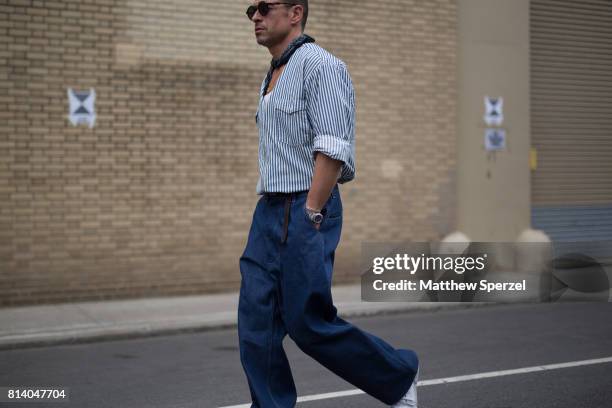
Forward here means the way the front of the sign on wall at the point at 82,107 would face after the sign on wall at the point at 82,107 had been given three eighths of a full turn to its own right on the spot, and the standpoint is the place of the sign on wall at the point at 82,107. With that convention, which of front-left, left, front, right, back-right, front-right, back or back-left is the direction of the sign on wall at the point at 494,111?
back-right

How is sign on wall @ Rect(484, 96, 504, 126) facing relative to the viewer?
toward the camera

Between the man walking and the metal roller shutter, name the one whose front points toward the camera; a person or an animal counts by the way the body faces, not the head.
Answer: the metal roller shutter

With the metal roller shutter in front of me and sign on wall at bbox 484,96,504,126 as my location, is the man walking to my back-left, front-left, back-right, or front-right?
back-right

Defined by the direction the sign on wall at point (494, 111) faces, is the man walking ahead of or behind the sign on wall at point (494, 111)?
ahead

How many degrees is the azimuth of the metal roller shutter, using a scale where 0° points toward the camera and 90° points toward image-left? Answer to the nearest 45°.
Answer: approximately 0°

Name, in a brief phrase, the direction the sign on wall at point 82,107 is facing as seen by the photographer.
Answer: facing the viewer

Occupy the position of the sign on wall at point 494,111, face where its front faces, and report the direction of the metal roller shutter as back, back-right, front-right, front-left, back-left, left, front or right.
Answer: back-left

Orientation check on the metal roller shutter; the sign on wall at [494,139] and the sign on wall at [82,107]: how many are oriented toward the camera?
3
